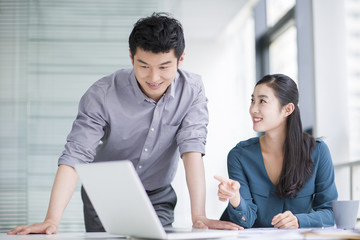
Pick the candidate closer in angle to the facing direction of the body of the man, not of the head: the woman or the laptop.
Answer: the laptop

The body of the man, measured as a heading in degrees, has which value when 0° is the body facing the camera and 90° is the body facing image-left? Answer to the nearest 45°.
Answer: approximately 0°

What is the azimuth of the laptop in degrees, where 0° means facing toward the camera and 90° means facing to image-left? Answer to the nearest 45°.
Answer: approximately 225°

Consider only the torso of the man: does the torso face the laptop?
yes

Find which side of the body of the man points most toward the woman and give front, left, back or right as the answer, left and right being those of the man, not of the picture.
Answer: left

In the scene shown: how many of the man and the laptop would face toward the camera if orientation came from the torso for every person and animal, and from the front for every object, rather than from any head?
1
